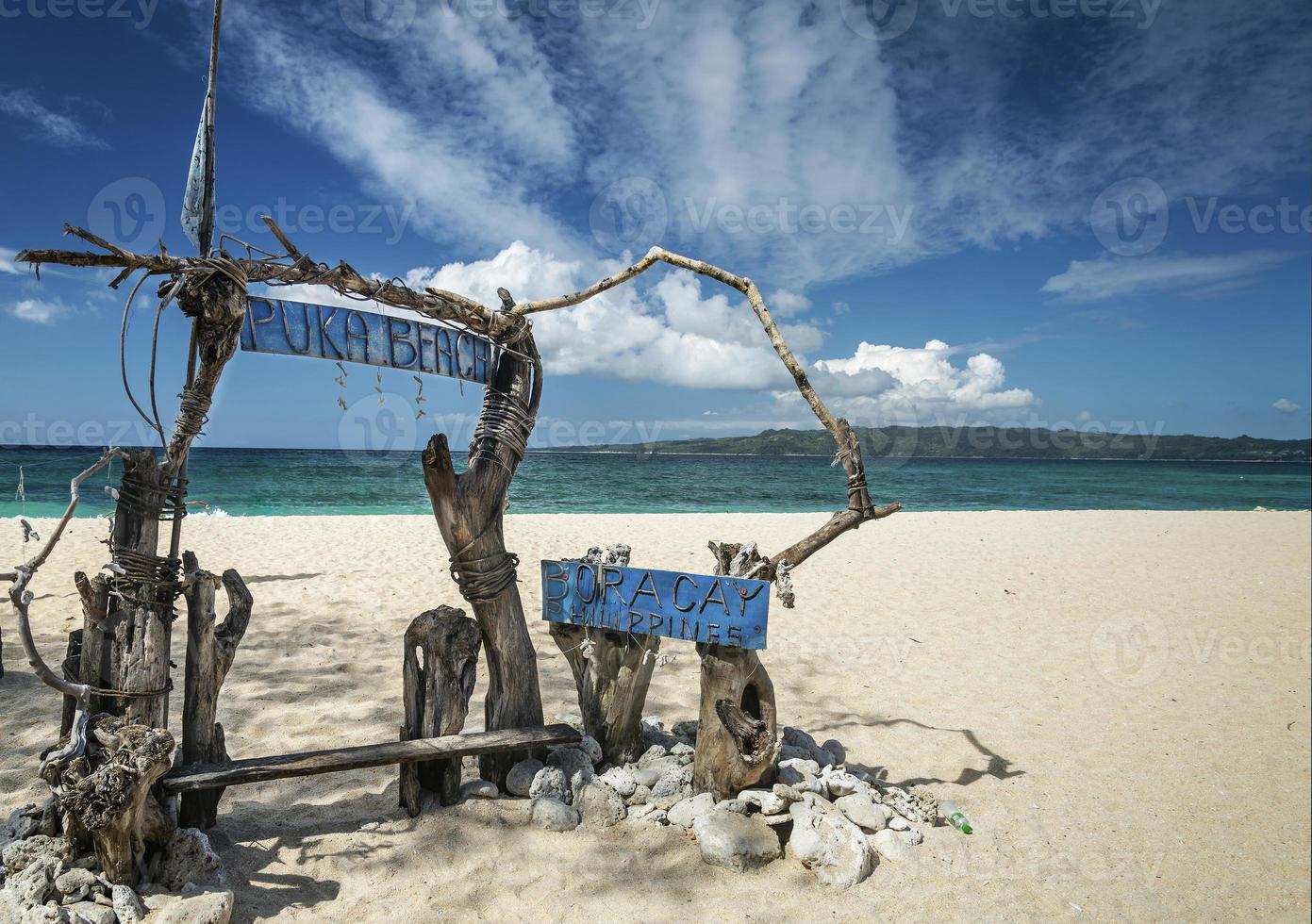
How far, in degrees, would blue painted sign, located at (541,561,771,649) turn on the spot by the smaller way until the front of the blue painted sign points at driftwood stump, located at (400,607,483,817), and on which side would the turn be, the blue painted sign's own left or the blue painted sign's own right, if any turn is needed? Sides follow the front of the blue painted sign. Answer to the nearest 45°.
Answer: approximately 90° to the blue painted sign's own right

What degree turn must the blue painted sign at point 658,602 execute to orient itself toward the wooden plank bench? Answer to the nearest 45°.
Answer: approximately 90° to its right

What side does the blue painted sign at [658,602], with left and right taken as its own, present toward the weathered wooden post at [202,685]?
right

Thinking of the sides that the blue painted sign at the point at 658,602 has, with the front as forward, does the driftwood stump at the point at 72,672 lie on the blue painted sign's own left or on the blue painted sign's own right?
on the blue painted sign's own right

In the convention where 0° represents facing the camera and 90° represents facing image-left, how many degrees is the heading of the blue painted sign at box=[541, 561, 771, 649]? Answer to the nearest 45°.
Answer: approximately 0°

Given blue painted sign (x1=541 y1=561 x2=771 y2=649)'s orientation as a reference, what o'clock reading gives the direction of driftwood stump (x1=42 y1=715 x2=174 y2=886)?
The driftwood stump is roughly at 2 o'clock from the blue painted sign.
